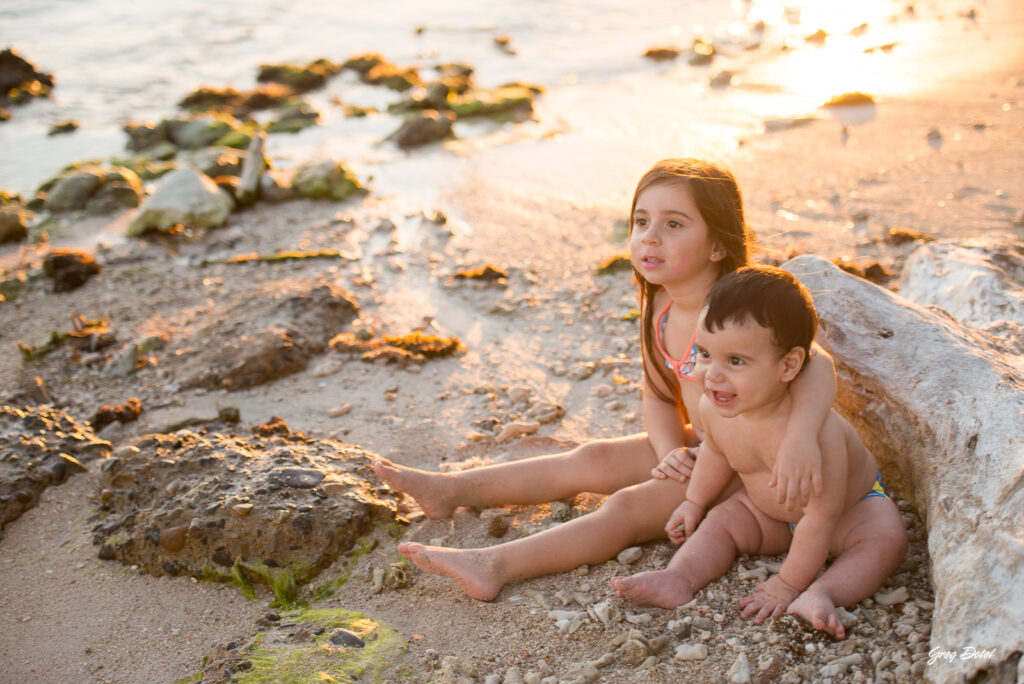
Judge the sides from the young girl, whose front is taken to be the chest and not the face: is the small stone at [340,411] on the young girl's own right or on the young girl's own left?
on the young girl's own right

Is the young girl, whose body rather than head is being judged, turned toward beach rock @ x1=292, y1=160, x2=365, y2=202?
no

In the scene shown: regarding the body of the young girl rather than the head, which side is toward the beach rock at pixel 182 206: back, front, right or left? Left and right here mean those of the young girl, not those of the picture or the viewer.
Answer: right

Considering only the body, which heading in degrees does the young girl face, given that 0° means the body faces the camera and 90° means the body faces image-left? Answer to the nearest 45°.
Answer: approximately 45°

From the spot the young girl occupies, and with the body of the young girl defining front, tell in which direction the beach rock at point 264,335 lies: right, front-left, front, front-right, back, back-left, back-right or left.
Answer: right

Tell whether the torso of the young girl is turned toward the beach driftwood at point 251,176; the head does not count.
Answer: no

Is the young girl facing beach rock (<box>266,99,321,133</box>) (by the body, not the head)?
no

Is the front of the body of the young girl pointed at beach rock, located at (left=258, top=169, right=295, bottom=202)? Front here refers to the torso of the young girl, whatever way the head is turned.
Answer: no

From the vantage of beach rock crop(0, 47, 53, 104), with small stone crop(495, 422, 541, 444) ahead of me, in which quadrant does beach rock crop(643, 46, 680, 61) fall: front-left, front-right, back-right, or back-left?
front-left

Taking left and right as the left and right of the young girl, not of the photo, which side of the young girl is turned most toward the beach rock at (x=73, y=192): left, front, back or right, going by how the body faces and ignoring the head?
right

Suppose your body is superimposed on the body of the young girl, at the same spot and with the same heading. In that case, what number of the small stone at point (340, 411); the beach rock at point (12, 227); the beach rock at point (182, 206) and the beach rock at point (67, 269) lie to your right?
4

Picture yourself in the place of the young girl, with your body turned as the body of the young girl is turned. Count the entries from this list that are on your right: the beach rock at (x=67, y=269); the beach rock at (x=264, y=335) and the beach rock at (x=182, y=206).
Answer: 3

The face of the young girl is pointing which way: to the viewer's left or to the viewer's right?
to the viewer's left

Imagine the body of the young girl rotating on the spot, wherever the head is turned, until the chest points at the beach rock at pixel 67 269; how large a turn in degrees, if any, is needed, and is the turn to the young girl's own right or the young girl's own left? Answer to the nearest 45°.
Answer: approximately 90° to the young girl's own right
